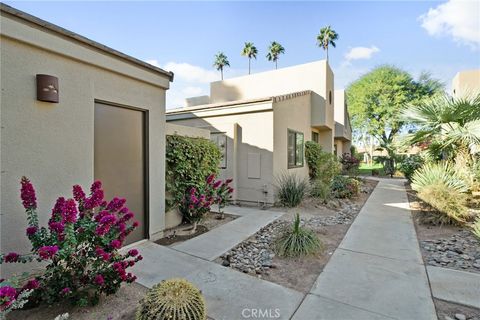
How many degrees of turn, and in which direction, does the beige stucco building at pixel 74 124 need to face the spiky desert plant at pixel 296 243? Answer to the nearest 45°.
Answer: approximately 45° to its left

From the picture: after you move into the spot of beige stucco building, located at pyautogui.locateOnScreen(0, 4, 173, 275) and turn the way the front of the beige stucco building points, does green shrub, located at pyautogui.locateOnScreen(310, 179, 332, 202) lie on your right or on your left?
on your left

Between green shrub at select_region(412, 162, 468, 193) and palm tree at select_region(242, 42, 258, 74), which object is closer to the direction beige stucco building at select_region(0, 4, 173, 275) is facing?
the green shrub

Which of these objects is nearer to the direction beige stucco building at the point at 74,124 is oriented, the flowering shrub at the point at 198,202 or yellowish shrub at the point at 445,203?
the yellowish shrub

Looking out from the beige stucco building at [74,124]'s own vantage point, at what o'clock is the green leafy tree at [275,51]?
The green leafy tree is roughly at 9 o'clock from the beige stucco building.

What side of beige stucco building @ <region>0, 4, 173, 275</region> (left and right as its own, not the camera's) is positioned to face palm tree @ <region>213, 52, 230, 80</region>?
left

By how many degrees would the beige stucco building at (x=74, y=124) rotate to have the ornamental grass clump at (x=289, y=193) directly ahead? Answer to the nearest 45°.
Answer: approximately 45° to its left

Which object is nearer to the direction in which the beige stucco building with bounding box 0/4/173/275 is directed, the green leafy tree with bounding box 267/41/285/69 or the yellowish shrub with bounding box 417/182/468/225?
the yellowish shrub

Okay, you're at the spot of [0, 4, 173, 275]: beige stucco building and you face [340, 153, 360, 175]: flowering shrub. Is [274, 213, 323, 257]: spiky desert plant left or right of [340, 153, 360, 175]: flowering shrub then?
right

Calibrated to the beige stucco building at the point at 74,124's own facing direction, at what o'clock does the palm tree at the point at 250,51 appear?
The palm tree is roughly at 9 o'clock from the beige stucco building.

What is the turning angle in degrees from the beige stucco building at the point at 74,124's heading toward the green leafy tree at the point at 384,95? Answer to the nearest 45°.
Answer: approximately 45° to its left

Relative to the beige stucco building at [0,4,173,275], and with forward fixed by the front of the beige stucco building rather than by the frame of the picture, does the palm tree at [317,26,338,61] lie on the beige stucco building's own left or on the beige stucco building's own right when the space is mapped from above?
on the beige stucco building's own left

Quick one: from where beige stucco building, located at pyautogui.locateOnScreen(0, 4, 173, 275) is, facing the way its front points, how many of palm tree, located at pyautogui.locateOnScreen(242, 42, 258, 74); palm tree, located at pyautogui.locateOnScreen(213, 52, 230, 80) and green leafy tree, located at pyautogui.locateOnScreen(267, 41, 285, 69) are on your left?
3
